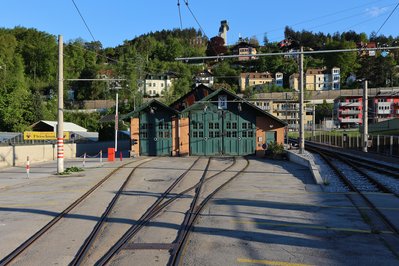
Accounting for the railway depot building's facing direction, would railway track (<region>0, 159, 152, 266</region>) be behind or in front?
in front

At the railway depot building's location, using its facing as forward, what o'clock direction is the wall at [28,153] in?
The wall is roughly at 2 o'clock from the railway depot building.

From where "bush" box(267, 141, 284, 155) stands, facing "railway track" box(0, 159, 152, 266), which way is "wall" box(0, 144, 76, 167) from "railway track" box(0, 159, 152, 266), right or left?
right

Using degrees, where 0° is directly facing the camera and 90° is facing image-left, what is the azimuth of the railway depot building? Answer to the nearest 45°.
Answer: approximately 0°

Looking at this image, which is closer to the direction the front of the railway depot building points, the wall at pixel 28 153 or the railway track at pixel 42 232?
the railway track

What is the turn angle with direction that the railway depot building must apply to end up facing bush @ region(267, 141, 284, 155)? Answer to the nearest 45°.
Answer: approximately 45° to its left
